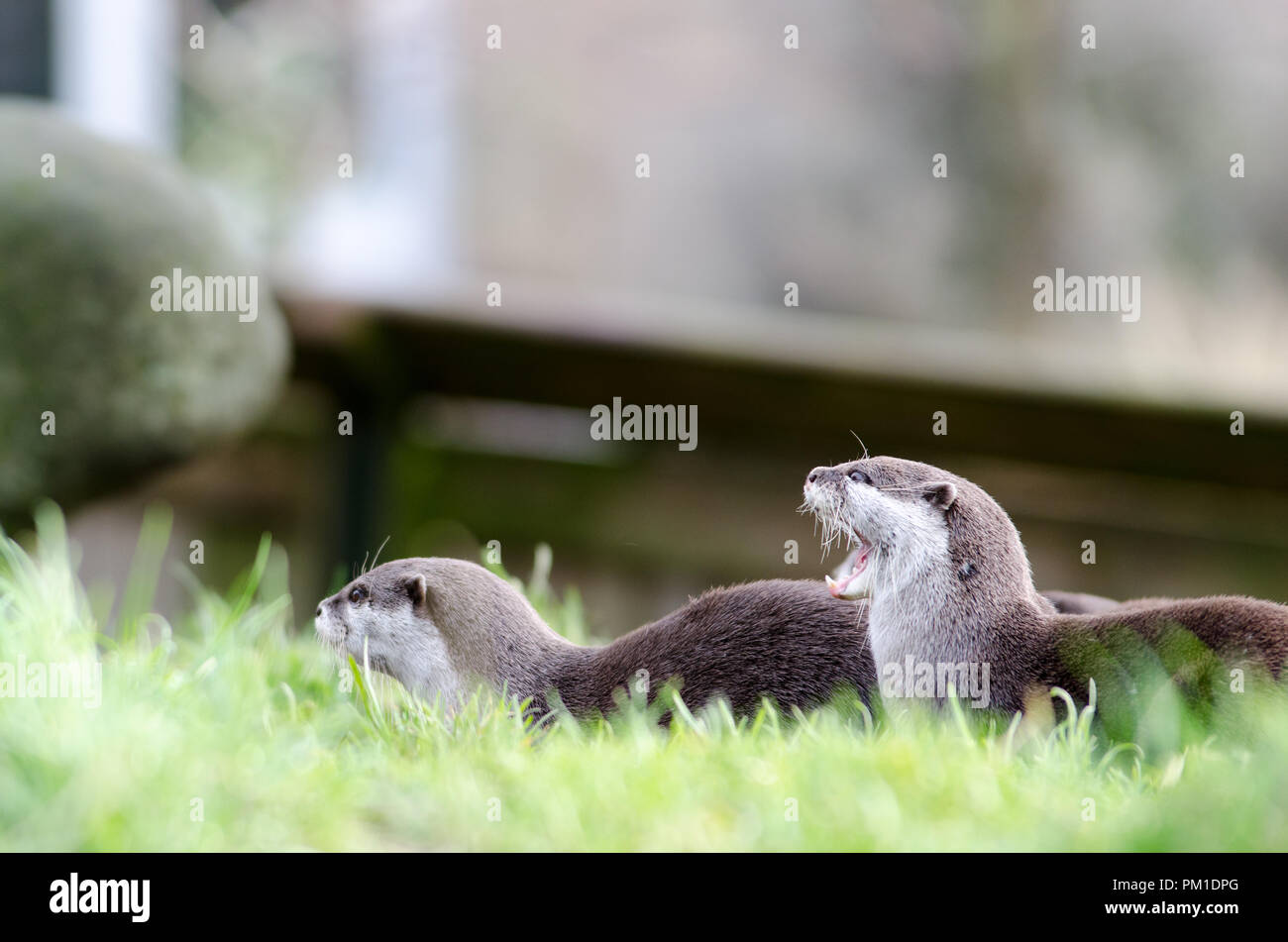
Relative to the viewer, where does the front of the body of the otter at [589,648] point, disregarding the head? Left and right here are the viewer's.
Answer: facing to the left of the viewer

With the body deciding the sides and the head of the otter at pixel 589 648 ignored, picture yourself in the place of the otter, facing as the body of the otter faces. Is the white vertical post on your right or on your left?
on your right

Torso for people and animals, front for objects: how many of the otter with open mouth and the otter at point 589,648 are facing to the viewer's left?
2

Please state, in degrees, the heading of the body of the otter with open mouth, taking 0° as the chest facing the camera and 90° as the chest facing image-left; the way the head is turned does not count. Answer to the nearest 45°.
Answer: approximately 90°

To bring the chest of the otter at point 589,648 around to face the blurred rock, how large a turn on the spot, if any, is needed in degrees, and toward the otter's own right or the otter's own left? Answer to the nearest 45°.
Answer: approximately 45° to the otter's own right

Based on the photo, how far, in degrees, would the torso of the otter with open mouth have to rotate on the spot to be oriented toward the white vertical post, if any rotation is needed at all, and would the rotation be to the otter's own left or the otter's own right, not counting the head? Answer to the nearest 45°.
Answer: approximately 45° to the otter's own right
